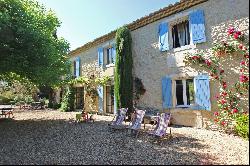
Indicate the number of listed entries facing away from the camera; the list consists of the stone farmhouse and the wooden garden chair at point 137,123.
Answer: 0

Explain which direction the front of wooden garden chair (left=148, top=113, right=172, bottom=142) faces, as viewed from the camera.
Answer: facing the viewer and to the left of the viewer

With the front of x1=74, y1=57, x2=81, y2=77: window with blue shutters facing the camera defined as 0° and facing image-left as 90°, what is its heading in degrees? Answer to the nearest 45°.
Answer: approximately 45°

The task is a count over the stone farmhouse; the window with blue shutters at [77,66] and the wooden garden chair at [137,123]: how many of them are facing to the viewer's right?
0

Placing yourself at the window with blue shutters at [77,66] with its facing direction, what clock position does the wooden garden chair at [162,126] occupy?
The wooden garden chair is roughly at 10 o'clock from the window with blue shutters.

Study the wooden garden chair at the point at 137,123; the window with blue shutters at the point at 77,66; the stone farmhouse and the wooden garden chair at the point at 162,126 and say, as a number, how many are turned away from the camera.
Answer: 0

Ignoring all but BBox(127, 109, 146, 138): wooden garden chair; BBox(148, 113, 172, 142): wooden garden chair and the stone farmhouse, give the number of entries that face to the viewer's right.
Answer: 0

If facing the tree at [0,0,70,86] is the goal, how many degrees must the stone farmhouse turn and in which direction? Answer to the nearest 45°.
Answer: approximately 45° to its right

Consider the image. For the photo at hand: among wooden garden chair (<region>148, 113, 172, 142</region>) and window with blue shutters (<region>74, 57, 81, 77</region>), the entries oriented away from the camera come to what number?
0

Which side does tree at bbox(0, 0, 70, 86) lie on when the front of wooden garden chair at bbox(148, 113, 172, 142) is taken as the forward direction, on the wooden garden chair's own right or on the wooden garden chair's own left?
on the wooden garden chair's own right

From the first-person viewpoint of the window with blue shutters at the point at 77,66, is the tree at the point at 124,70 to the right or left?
on its left

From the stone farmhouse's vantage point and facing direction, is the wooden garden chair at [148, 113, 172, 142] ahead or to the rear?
ahead
